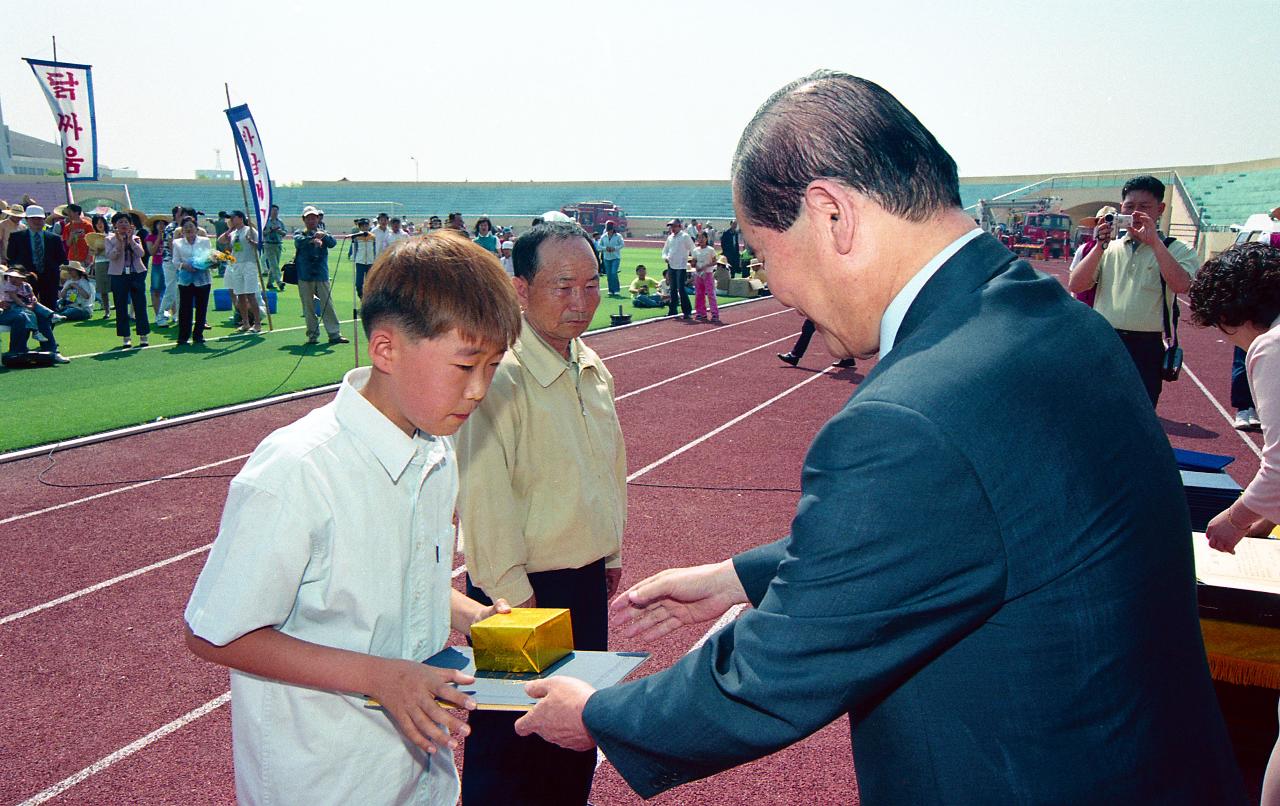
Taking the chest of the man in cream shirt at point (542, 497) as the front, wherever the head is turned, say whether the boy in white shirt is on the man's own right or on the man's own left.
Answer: on the man's own right

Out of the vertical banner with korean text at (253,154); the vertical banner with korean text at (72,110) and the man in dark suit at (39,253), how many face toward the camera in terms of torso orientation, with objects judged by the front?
3

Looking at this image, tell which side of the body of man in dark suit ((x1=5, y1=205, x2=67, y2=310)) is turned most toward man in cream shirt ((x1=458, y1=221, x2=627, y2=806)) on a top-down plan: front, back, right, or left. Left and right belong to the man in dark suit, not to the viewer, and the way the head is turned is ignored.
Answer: front

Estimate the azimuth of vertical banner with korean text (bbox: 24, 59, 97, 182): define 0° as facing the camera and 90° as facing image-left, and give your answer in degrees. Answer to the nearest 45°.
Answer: approximately 0°

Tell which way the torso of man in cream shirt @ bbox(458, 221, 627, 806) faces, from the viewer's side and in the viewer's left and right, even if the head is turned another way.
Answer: facing the viewer and to the right of the viewer

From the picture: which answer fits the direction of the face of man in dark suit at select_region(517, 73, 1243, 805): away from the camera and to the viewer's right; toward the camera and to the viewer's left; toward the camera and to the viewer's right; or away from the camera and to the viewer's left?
away from the camera and to the viewer's left

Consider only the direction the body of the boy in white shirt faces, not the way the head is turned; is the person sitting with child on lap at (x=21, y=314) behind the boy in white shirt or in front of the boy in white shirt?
behind

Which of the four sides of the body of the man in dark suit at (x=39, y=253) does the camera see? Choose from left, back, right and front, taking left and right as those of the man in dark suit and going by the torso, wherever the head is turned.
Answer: front
